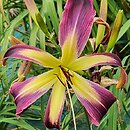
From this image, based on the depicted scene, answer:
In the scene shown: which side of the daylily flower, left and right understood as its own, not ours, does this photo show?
front
